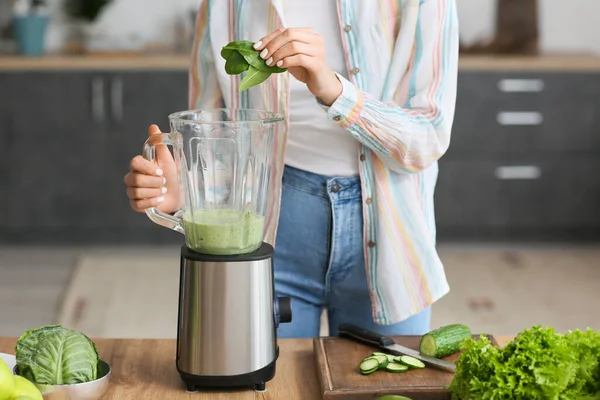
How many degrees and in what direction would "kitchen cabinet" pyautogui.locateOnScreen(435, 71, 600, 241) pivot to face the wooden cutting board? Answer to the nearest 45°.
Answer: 0° — it already faces it

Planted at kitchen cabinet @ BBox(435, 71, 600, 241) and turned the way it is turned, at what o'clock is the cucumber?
The cucumber is roughly at 12 o'clock from the kitchen cabinet.

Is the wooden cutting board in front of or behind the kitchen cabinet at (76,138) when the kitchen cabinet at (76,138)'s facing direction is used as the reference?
in front

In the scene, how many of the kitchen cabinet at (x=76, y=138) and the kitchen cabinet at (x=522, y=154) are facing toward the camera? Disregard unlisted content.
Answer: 2

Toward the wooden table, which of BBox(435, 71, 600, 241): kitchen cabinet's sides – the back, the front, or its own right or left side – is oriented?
front

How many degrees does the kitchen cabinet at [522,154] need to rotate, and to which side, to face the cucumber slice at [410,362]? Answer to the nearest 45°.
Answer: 0° — it already faces it
